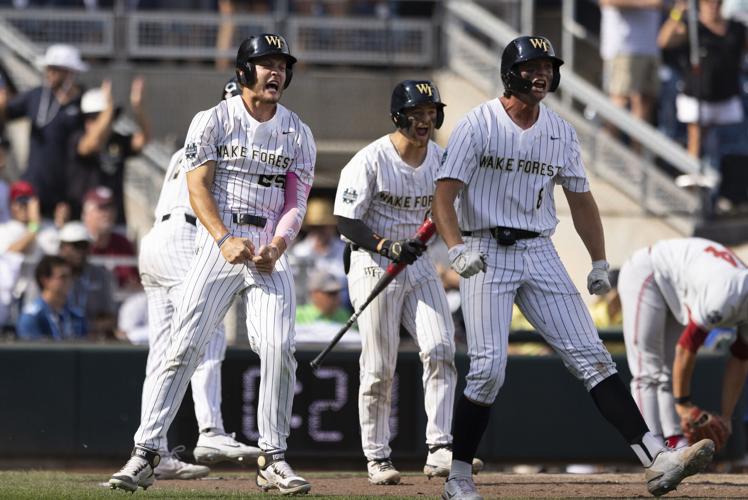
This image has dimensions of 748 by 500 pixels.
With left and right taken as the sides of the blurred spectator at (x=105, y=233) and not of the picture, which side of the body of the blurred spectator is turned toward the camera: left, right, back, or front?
front

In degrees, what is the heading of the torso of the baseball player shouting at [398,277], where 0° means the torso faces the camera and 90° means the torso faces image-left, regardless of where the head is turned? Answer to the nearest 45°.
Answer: approximately 315°

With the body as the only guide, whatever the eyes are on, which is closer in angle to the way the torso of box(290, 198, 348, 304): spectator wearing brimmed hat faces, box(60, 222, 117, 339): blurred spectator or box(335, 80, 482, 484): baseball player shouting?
the baseball player shouting

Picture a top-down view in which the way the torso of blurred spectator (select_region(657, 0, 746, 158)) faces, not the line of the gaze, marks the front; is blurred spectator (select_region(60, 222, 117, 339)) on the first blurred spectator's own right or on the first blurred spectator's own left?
on the first blurred spectator's own right

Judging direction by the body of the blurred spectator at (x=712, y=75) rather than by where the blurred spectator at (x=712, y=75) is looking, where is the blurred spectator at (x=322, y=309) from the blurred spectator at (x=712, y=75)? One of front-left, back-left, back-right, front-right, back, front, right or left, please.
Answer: front-right

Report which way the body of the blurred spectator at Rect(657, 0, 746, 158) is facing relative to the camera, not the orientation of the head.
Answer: toward the camera

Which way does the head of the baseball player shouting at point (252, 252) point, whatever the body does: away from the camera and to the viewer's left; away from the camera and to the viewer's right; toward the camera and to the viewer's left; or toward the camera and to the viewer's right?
toward the camera and to the viewer's right

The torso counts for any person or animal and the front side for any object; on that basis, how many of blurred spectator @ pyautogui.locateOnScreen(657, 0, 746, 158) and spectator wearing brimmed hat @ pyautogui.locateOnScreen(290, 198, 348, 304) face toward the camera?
2

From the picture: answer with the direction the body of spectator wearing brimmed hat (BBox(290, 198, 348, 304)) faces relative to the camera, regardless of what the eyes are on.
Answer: toward the camera
